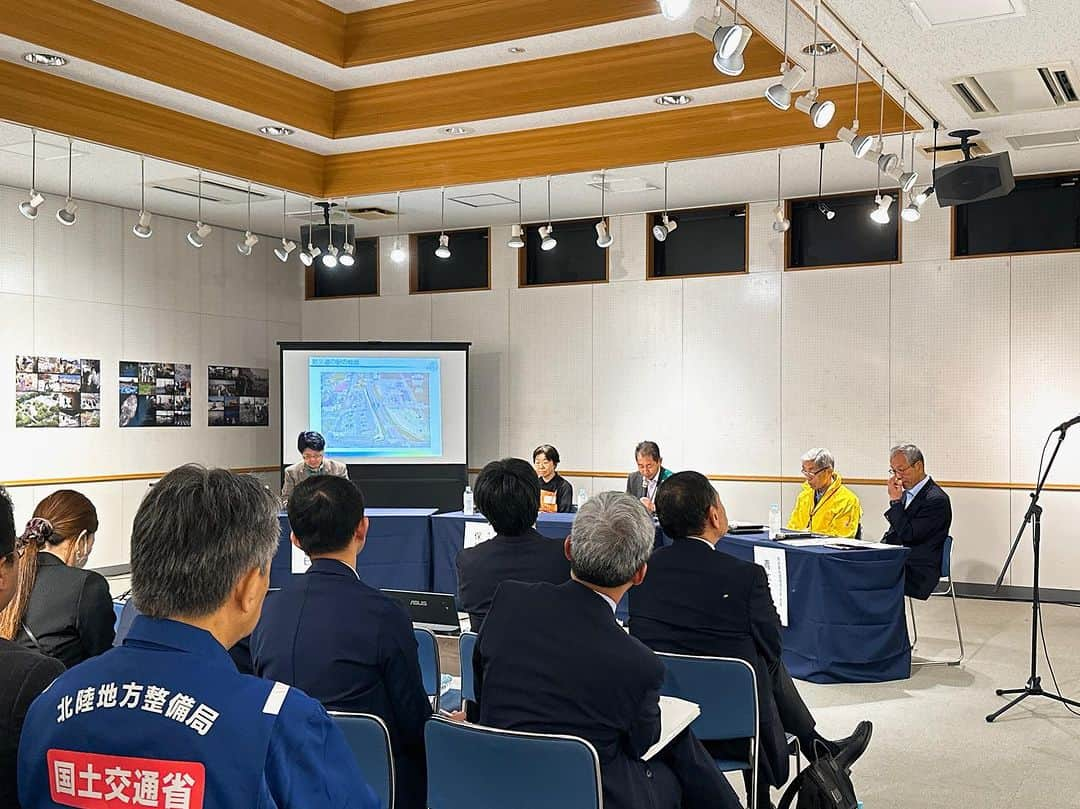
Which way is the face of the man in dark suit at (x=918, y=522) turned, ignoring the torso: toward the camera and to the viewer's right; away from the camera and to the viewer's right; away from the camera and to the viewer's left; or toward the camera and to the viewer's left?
toward the camera and to the viewer's left

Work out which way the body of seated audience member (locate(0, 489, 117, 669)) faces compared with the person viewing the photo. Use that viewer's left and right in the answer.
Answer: facing away from the viewer and to the right of the viewer

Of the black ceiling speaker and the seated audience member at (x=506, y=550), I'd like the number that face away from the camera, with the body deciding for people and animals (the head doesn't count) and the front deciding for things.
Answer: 1

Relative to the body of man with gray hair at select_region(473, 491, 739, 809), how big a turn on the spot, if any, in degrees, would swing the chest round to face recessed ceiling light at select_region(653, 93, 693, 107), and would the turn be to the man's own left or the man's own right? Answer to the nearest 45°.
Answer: approximately 45° to the man's own left

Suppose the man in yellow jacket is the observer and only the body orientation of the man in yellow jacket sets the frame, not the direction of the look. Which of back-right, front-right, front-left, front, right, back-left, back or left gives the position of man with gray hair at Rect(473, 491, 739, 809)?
front-left

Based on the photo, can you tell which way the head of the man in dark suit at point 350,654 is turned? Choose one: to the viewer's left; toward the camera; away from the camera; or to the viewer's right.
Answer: away from the camera

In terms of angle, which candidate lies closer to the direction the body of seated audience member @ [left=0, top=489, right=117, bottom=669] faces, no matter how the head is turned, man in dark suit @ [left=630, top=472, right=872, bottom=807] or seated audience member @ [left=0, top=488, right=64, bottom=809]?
the man in dark suit

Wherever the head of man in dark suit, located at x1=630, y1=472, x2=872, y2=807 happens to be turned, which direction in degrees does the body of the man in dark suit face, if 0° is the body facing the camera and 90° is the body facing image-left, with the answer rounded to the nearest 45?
approximately 225°

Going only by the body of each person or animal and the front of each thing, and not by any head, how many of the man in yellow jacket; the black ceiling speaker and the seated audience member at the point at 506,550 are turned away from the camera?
1

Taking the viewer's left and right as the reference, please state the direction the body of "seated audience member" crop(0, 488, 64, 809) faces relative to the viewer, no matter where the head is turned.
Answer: facing away from the viewer and to the right of the viewer

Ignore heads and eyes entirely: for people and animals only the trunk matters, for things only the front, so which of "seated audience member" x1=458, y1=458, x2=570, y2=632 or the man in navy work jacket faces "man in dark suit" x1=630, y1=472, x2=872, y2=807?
the man in navy work jacket

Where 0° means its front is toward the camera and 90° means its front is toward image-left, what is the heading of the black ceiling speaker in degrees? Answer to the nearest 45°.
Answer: approximately 45°

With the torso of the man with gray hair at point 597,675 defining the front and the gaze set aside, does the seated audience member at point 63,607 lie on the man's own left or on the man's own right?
on the man's own left

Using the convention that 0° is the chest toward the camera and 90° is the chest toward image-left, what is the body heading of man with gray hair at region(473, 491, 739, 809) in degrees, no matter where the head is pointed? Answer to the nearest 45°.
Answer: approximately 225°

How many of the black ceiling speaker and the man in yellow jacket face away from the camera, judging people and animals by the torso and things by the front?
0
